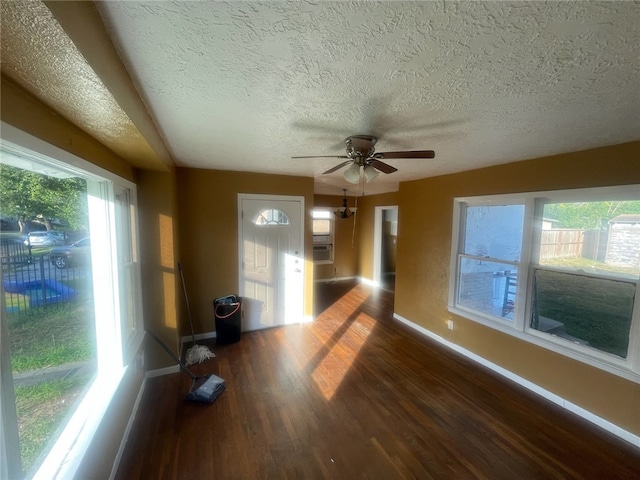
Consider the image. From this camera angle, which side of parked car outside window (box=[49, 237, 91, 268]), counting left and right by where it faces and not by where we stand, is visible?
left

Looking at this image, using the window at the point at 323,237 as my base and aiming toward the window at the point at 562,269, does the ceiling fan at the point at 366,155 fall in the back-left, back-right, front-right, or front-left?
front-right

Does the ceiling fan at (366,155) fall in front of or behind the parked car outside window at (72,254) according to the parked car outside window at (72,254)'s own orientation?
behind

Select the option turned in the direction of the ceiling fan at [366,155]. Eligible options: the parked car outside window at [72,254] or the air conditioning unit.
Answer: the air conditioning unit

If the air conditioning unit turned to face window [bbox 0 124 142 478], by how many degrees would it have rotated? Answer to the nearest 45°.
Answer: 0° — it already faces it

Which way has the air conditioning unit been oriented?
toward the camera

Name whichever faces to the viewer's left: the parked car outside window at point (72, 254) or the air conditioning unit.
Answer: the parked car outside window

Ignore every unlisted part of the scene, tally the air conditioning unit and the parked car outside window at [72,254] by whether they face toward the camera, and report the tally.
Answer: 1

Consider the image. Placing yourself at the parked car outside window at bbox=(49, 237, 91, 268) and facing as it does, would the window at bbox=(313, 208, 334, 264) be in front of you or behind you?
behind

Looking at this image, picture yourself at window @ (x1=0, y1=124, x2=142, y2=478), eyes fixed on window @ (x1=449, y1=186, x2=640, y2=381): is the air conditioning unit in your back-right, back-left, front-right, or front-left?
front-left

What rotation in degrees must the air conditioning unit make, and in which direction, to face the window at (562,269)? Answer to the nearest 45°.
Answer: approximately 45° to its left

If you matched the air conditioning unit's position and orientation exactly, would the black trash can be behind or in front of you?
in front

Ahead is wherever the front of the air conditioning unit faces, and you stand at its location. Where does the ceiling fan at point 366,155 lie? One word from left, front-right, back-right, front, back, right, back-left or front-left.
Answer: front
